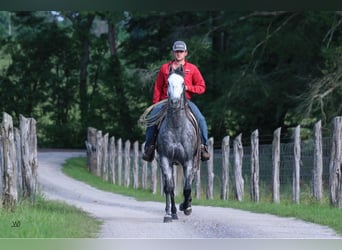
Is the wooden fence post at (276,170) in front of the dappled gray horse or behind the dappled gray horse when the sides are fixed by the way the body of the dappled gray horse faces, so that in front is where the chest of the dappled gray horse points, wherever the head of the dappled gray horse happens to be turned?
behind

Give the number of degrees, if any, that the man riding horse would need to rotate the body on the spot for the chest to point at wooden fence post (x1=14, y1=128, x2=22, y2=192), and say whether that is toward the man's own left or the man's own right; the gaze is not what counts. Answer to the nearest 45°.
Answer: approximately 135° to the man's own right

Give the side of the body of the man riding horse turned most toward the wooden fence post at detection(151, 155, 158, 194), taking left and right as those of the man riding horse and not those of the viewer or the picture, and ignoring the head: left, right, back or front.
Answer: back

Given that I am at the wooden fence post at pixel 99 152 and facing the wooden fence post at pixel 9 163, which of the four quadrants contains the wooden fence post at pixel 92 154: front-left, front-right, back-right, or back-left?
back-right

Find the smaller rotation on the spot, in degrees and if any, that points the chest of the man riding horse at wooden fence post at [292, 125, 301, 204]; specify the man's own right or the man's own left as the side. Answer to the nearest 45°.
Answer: approximately 135° to the man's own left
